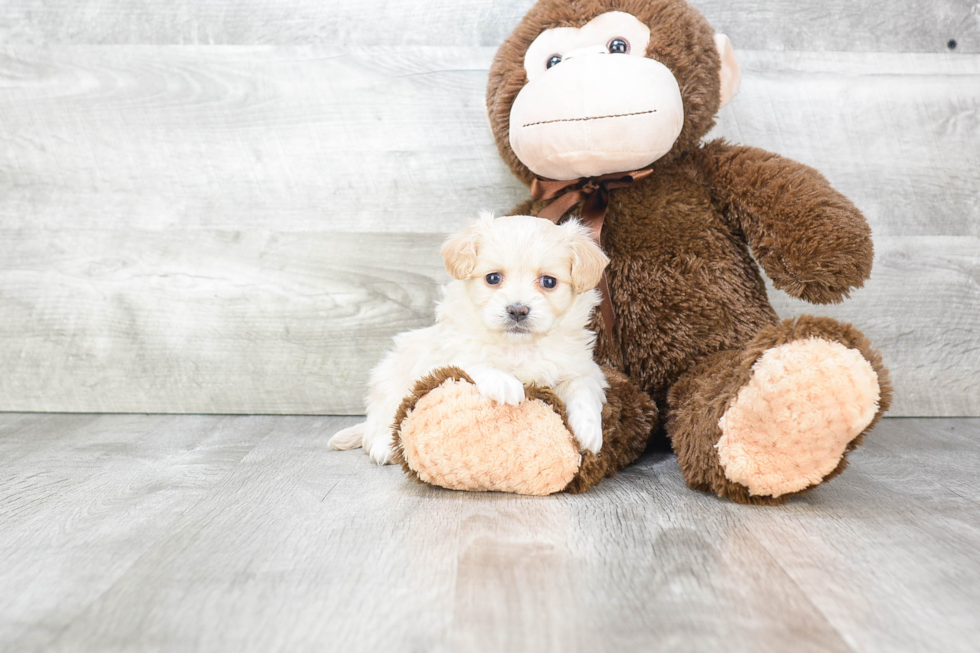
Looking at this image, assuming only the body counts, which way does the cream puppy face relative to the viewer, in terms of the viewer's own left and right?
facing the viewer and to the right of the viewer
